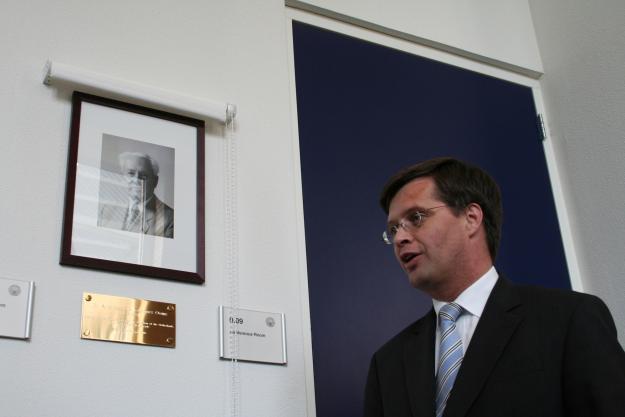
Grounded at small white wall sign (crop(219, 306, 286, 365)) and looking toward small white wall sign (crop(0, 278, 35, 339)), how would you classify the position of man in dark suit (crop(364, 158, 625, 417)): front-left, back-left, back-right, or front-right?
back-left

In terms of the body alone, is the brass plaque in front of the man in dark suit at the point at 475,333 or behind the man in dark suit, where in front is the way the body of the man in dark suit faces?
in front

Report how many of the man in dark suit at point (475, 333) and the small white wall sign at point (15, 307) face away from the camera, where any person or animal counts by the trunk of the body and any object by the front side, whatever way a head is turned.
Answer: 0

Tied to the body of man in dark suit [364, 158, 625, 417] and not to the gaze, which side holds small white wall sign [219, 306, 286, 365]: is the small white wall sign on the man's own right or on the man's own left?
on the man's own right

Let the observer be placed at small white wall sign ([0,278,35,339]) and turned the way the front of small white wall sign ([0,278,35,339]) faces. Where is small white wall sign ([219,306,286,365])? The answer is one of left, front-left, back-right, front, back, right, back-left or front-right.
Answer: left

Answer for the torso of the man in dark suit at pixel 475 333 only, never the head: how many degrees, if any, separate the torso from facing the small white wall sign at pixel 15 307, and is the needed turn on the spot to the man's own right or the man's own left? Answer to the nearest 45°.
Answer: approximately 45° to the man's own right

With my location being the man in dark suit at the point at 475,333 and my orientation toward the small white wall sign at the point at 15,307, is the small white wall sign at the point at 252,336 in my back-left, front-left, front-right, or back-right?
front-right

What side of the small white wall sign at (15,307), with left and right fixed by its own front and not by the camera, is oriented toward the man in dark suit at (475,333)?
left

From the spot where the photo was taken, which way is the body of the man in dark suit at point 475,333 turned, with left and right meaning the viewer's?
facing the viewer and to the left of the viewer

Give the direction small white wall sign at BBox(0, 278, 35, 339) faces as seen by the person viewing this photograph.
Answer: facing the viewer
